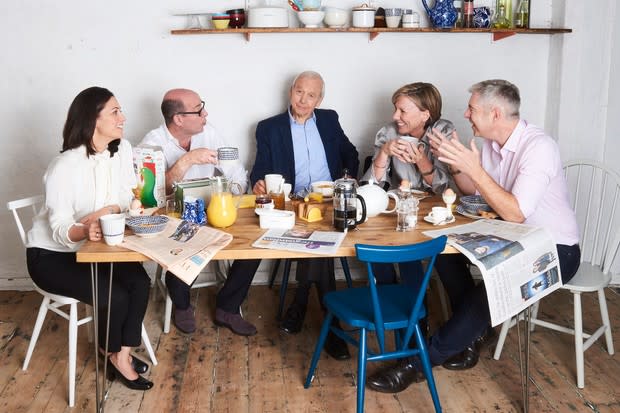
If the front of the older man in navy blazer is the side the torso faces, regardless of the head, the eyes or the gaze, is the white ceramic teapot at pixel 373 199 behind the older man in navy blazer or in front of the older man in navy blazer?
in front

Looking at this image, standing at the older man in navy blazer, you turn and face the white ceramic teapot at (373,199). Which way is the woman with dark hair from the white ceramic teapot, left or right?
right

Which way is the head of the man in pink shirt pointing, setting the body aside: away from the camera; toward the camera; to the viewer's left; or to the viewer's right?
to the viewer's left

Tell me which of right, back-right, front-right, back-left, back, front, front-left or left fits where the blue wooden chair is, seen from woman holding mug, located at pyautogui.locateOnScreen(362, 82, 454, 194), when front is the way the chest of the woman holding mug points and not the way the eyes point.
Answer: front-left

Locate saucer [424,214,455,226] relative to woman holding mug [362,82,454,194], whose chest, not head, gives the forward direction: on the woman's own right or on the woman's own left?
on the woman's own left

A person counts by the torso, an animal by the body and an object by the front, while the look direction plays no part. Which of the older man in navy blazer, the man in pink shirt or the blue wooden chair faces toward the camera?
the older man in navy blazer

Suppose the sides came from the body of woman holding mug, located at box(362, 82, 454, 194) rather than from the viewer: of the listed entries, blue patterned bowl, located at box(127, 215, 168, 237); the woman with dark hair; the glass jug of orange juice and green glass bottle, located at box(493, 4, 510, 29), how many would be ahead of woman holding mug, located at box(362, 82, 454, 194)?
3

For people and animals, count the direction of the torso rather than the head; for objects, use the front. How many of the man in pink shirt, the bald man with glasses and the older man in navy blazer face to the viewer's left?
1

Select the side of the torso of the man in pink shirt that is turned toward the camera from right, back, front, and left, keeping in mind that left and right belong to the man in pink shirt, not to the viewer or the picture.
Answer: left

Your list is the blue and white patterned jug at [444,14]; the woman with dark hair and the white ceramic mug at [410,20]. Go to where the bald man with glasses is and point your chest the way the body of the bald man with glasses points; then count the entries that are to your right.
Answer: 1

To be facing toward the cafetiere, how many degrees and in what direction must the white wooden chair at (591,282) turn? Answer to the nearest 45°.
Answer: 0° — it already faces it

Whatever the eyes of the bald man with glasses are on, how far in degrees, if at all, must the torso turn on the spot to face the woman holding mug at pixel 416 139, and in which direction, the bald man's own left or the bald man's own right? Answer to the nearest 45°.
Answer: approximately 45° to the bald man's own left

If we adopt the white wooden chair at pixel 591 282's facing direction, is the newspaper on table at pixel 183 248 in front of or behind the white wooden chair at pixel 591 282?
in front
